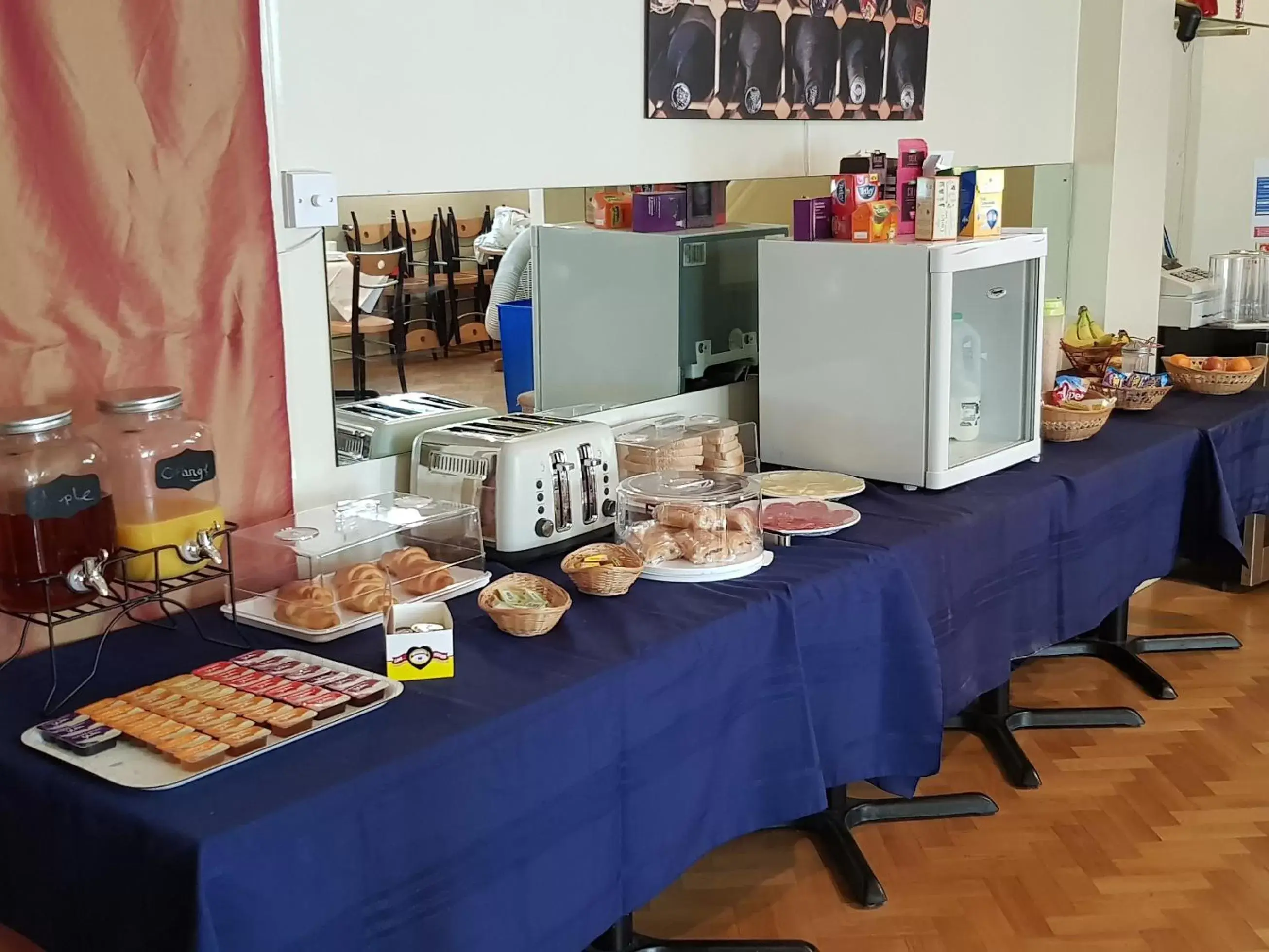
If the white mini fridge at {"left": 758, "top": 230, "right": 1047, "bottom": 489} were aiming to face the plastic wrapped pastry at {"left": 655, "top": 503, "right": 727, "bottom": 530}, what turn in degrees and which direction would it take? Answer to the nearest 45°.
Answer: approximately 90° to its right

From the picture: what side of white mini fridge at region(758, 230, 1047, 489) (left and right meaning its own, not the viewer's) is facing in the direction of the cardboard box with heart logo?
right

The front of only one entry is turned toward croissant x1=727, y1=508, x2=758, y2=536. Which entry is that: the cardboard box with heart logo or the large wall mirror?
the large wall mirror

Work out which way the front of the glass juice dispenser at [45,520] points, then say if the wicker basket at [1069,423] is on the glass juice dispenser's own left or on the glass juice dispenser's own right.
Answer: on the glass juice dispenser's own left

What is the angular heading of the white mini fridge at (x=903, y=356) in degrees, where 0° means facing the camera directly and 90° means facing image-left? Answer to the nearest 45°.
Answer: approximately 315°

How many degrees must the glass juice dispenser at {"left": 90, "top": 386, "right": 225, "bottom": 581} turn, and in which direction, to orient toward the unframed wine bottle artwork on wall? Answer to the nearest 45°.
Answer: approximately 90° to its left

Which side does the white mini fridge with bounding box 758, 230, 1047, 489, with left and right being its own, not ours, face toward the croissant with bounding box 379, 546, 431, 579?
right
